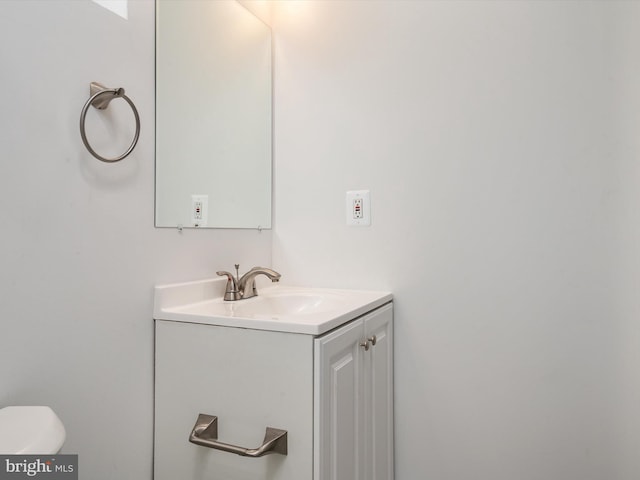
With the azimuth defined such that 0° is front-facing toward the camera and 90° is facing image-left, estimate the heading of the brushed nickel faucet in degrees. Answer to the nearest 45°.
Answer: approximately 315°

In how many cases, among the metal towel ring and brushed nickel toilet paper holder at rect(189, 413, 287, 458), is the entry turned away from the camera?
0

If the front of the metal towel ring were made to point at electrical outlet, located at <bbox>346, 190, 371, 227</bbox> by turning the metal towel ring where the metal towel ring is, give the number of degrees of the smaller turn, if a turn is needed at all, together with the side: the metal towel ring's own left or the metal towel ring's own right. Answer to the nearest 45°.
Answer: approximately 45° to the metal towel ring's own left

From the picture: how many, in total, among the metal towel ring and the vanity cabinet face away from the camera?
0

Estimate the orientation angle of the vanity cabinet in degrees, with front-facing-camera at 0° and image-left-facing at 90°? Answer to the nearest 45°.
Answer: approximately 315°

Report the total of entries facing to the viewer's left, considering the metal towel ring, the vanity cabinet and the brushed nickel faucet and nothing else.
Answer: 0
